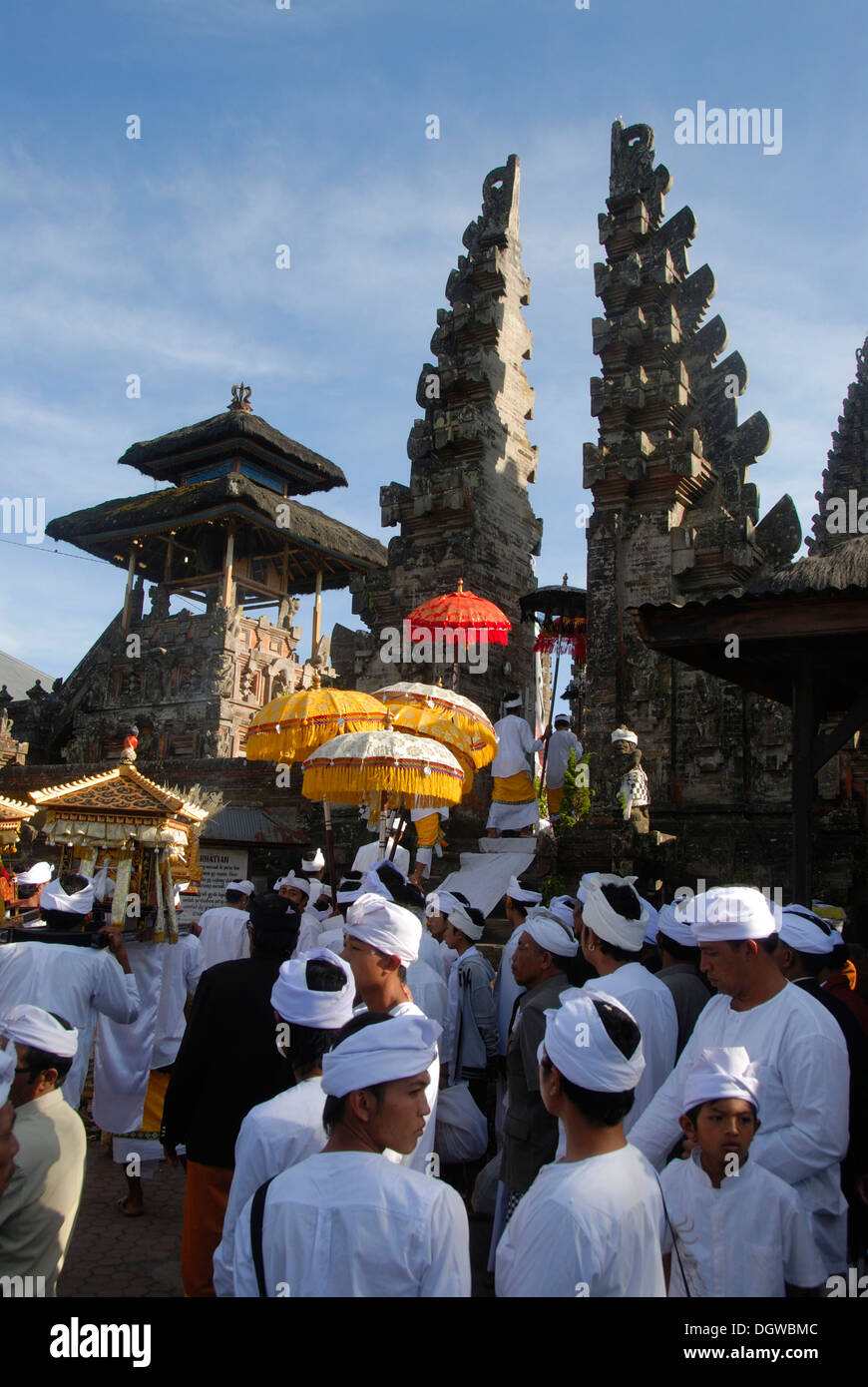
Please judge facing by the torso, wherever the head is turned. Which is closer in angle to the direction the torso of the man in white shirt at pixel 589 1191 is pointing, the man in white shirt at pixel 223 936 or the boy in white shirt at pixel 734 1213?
the man in white shirt

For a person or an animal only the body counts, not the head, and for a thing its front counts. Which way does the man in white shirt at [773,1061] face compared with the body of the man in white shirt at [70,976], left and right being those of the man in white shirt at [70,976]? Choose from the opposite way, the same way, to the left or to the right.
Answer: to the left

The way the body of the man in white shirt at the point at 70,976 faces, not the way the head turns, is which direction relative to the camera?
away from the camera

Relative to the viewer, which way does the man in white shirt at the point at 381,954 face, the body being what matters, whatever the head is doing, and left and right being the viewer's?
facing to the left of the viewer

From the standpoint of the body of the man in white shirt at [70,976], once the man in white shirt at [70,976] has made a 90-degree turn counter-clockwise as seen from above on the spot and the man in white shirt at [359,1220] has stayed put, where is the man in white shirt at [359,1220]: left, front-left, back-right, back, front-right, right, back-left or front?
left

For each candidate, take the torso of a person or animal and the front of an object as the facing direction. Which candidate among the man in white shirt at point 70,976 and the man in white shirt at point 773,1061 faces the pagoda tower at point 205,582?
the man in white shirt at point 70,976

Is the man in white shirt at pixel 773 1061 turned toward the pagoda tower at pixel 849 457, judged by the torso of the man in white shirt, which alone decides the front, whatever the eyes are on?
no

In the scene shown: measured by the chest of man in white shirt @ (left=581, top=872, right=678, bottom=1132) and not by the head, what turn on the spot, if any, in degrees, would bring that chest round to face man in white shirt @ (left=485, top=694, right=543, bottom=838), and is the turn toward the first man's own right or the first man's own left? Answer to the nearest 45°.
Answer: approximately 45° to the first man's own right

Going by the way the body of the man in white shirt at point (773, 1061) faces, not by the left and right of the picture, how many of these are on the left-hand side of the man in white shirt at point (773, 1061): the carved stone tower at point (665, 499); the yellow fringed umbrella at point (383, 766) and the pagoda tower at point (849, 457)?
0

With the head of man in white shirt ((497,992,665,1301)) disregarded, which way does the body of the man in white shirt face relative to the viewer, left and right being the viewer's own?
facing away from the viewer and to the left of the viewer

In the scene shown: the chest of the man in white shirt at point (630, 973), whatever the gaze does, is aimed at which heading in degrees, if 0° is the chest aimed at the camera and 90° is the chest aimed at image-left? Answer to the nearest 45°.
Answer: approximately 135°

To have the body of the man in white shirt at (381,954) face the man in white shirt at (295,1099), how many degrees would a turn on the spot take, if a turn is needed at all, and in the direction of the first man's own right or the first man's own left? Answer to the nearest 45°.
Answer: approximately 90° to the first man's own left

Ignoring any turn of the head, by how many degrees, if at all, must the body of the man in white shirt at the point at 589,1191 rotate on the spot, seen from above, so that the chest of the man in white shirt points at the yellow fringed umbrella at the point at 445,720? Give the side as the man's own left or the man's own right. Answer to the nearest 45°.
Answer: approximately 45° to the man's own right

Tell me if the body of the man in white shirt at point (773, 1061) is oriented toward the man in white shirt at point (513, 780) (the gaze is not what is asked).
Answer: no
